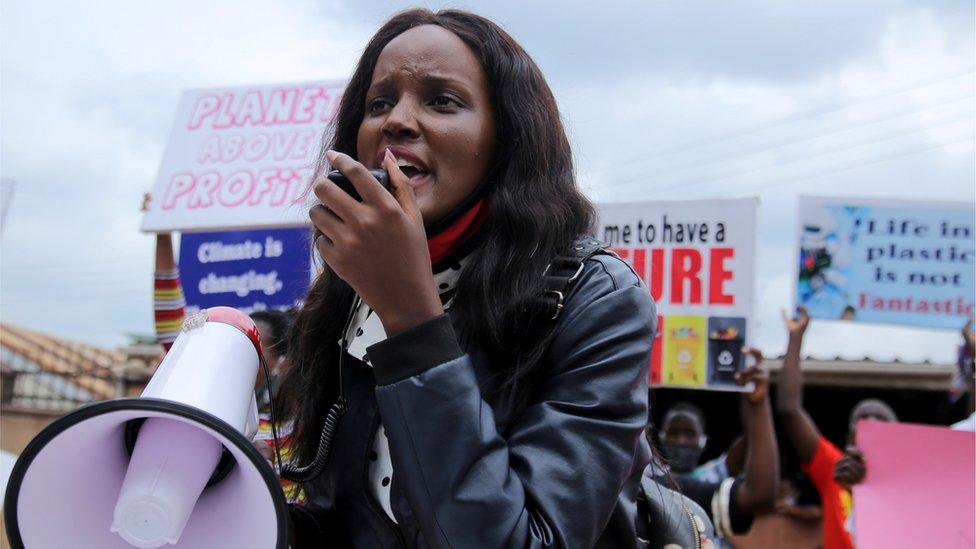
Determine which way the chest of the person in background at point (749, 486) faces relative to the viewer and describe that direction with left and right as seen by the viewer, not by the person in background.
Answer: facing the viewer

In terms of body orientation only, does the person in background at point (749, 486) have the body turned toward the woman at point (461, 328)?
yes

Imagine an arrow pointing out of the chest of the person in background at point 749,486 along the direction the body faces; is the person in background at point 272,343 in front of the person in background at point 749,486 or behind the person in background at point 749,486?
in front

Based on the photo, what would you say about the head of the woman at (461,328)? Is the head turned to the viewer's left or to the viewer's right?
to the viewer's left

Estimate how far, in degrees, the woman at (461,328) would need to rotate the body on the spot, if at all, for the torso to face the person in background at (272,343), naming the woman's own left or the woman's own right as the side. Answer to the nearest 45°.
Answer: approximately 135° to the woman's own right

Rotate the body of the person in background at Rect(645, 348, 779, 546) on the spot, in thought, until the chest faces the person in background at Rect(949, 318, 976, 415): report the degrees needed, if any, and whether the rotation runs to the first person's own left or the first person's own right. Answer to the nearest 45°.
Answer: approximately 135° to the first person's own left

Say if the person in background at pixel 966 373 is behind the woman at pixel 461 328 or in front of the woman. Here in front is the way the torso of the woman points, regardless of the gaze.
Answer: behind

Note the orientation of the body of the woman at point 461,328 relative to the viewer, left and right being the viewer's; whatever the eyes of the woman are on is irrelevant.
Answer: facing the viewer and to the left of the viewer

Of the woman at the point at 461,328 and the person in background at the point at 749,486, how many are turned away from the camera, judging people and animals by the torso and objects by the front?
0
